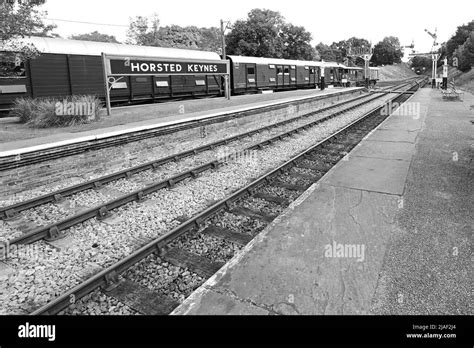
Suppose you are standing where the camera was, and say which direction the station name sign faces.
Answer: facing the viewer and to the right of the viewer

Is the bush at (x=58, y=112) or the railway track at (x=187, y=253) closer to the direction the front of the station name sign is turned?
the railway track

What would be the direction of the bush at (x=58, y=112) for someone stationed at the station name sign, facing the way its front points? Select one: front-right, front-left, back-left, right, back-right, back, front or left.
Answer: right

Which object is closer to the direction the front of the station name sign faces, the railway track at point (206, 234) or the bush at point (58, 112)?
the railway track

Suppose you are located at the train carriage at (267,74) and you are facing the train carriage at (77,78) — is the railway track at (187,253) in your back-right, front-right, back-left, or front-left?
front-left

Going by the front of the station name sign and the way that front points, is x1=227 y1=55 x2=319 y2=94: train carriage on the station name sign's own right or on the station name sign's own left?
on the station name sign's own left

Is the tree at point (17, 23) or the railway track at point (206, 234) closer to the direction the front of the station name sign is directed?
the railway track

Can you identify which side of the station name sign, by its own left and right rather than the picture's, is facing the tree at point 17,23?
right

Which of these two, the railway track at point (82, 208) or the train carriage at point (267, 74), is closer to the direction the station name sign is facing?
the railway track

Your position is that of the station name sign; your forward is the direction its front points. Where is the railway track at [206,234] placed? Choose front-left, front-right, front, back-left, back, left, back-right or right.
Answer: front-right

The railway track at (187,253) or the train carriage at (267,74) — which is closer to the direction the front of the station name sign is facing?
the railway track

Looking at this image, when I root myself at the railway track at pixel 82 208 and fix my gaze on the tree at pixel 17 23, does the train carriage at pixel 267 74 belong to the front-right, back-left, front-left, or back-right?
front-right

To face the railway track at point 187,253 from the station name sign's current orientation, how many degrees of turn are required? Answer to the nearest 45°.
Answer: approximately 45° to its right
